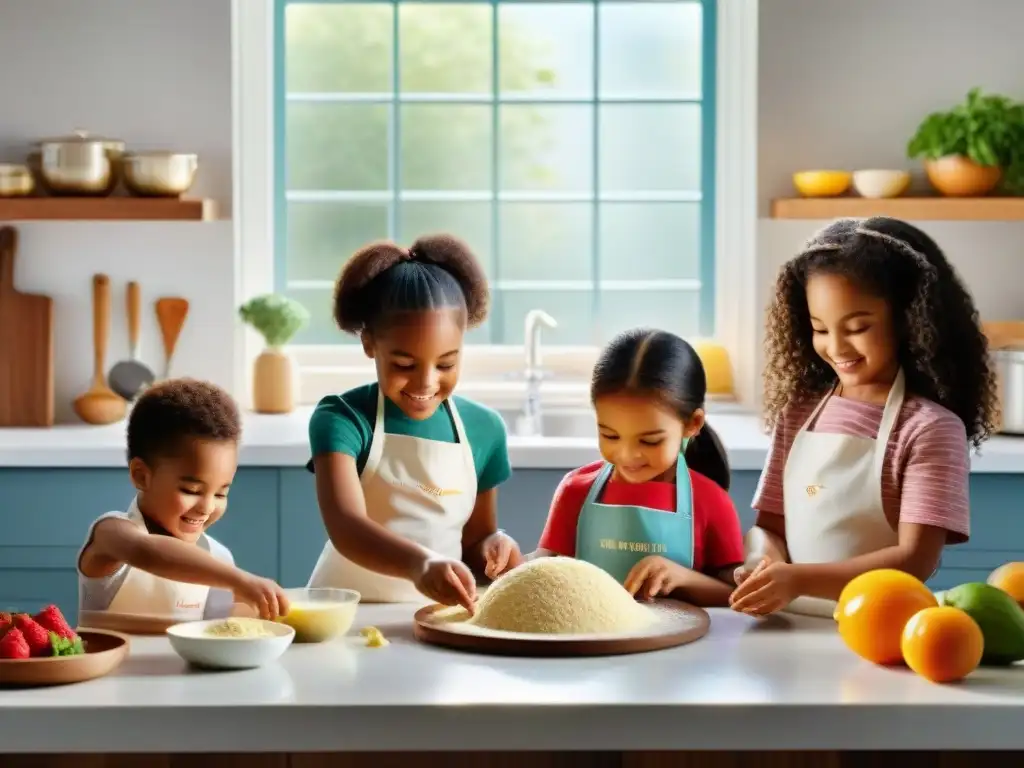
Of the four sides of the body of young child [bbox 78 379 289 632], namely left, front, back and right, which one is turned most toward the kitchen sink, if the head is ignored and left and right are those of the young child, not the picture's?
left

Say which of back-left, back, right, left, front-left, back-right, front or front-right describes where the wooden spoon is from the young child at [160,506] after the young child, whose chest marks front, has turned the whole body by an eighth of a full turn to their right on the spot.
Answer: back

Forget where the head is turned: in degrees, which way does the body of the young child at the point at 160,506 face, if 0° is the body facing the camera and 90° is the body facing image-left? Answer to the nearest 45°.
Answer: approximately 315°

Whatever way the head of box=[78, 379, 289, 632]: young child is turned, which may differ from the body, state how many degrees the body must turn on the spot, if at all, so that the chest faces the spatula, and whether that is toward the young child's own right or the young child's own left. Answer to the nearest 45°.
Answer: approximately 135° to the young child's own left

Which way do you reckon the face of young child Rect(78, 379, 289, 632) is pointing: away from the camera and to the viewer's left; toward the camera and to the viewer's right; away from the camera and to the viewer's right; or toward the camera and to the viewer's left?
toward the camera and to the viewer's right

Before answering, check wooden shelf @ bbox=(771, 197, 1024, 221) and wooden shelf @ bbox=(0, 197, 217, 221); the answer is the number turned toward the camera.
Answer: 2
